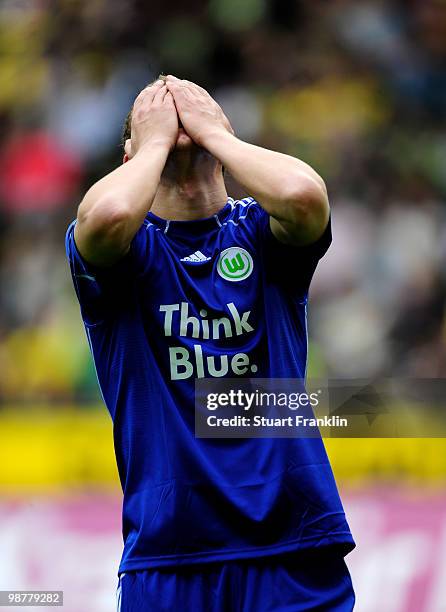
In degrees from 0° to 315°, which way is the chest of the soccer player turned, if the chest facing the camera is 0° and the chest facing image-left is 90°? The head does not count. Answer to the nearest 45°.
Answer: approximately 0°
